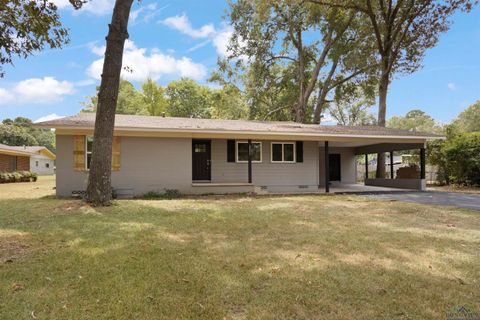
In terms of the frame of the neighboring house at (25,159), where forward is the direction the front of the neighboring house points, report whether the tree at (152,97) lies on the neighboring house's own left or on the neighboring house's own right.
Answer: on the neighboring house's own left

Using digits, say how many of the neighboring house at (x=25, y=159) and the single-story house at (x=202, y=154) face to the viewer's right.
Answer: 0

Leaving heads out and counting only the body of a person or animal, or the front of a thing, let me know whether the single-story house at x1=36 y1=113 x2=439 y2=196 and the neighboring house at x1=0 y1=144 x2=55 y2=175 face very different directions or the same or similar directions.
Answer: same or similar directions

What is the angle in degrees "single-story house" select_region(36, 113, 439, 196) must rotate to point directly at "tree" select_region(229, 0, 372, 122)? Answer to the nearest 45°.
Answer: approximately 135° to its left

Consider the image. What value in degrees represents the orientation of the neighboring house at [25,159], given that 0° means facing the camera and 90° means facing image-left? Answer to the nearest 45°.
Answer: approximately 45°

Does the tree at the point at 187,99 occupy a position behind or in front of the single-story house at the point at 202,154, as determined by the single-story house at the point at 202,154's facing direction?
behind

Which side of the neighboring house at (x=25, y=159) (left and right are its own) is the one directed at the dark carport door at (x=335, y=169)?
left

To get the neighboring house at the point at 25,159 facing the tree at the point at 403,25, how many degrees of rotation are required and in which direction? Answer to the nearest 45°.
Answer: approximately 90° to its left

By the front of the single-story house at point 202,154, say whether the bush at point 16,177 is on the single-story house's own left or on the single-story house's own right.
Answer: on the single-story house's own right

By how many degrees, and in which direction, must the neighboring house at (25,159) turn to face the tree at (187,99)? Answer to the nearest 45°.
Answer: approximately 135° to its left

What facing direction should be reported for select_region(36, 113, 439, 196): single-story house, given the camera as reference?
facing the viewer
